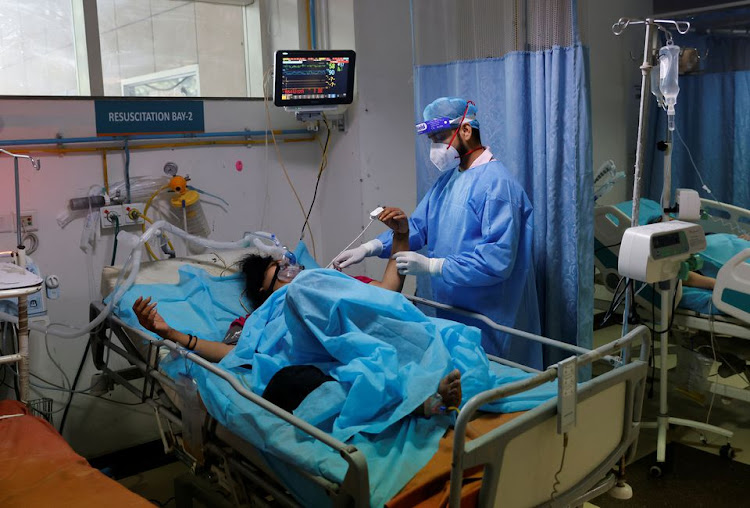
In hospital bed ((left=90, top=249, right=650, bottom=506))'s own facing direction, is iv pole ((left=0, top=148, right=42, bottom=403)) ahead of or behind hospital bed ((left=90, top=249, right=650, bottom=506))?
behind

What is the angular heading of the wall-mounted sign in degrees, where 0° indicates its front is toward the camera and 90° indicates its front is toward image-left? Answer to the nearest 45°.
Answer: approximately 0°

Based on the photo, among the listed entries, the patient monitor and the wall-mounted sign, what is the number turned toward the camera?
2

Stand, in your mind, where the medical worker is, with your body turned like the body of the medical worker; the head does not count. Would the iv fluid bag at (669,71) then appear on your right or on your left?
on your left

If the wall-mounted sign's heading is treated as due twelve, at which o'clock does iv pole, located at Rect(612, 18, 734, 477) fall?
The iv pole is roughly at 10 o'clock from the wall-mounted sign.

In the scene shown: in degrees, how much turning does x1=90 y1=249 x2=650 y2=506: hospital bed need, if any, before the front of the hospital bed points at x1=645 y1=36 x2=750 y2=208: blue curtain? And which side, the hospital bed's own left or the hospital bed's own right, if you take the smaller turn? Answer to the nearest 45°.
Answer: approximately 90° to the hospital bed's own left

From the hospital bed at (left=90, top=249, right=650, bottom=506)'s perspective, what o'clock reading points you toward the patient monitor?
The patient monitor is roughly at 7 o'clock from the hospital bed.

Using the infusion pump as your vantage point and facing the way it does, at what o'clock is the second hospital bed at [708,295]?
The second hospital bed is roughly at 8 o'clock from the infusion pump.

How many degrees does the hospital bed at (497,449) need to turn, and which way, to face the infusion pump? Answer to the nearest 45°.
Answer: approximately 90° to its left
